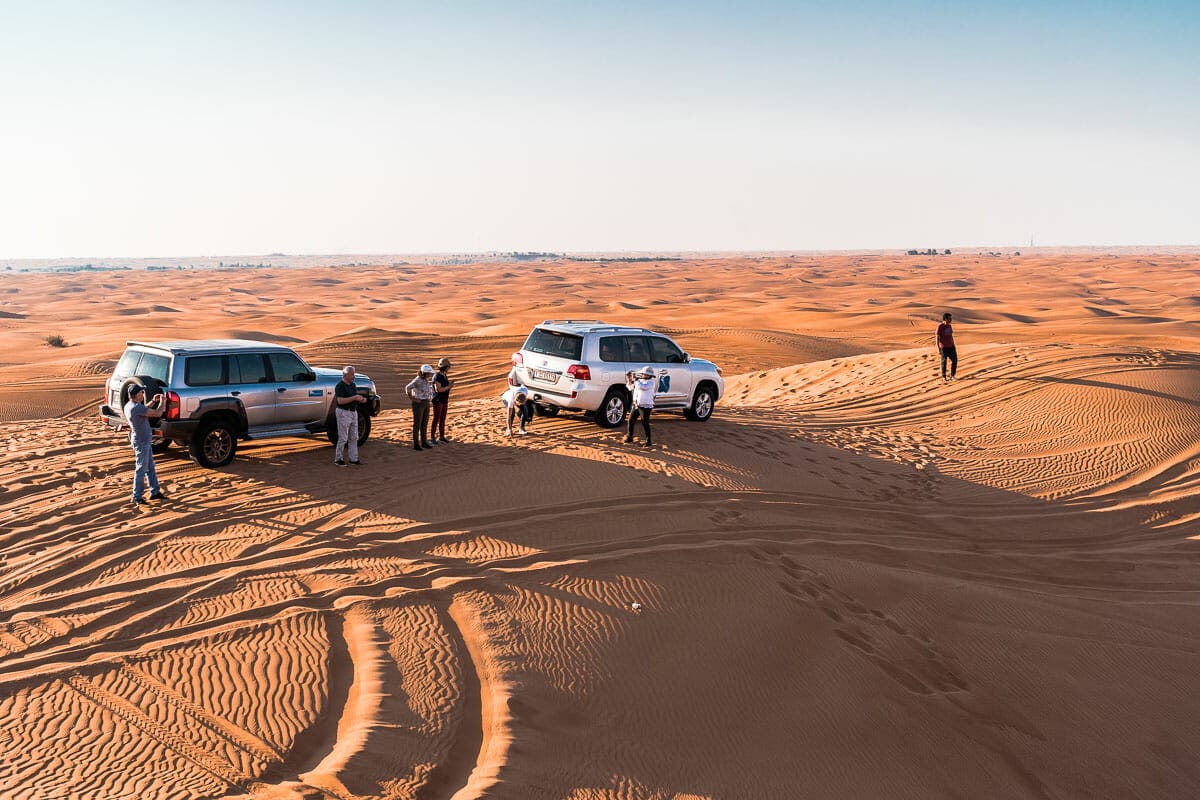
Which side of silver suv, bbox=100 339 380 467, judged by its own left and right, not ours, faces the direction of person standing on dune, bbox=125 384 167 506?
back

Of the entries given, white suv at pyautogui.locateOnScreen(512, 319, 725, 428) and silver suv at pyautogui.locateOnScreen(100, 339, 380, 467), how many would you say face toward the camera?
0

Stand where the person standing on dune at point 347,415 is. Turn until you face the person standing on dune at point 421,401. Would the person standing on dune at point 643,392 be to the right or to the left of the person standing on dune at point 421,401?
right

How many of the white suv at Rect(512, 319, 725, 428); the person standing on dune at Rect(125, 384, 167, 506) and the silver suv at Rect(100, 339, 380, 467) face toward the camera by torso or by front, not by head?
0

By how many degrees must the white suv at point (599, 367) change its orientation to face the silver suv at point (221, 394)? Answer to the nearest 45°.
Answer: approximately 180°

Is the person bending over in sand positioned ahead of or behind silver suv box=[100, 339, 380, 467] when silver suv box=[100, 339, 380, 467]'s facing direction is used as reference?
ahead

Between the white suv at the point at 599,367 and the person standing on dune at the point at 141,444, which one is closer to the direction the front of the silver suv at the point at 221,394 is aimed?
the white suv

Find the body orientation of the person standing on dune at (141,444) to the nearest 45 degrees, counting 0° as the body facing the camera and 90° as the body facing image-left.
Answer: approximately 270°

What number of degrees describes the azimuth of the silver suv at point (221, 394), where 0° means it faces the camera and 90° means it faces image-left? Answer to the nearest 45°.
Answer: approximately 225°

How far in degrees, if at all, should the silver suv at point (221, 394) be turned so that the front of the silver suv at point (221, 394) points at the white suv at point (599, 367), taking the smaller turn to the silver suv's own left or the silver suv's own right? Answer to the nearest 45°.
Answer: approximately 45° to the silver suv's own right

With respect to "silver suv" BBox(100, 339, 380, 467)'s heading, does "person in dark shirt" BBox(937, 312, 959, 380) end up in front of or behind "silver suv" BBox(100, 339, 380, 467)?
in front

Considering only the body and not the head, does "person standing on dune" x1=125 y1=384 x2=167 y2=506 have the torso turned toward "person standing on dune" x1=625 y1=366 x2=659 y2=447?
yes
